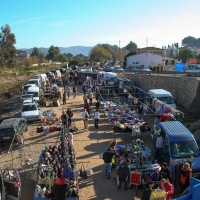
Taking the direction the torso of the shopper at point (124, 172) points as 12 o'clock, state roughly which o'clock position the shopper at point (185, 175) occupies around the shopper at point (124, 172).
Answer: the shopper at point (185, 175) is roughly at 2 o'clock from the shopper at point (124, 172).

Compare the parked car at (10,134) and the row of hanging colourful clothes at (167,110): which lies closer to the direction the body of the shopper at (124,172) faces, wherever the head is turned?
the row of hanging colourful clothes

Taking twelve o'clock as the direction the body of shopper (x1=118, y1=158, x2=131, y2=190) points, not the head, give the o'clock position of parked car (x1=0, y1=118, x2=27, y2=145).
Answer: The parked car is roughly at 9 o'clock from the shopper.

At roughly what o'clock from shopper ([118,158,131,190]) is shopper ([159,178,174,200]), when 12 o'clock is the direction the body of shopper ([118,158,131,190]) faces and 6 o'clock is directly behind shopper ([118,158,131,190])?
shopper ([159,178,174,200]) is roughly at 3 o'clock from shopper ([118,158,131,190]).

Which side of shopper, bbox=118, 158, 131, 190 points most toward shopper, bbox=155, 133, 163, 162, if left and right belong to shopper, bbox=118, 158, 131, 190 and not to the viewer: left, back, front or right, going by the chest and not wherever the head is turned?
front

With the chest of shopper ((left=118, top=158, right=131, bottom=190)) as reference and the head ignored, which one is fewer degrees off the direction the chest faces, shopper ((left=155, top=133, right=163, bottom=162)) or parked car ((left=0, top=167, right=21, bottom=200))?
the shopper

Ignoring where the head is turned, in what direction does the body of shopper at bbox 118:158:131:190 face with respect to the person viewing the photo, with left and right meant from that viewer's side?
facing away from the viewer and to the right of the viewer

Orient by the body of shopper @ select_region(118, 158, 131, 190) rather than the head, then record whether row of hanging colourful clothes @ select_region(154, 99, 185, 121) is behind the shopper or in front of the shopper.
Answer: in front
